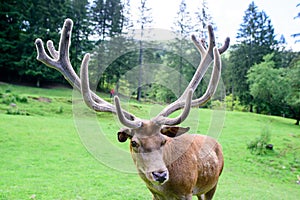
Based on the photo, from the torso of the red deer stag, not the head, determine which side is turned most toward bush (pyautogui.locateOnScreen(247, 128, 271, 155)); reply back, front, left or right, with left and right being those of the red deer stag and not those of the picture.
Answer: back

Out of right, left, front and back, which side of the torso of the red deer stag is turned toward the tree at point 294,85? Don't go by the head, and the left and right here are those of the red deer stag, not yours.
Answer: back

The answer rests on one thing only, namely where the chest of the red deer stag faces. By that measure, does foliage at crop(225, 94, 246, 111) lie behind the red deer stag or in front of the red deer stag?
behind

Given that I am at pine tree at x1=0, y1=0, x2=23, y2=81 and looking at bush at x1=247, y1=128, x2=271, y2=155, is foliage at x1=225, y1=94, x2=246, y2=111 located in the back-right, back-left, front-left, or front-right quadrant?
front-left

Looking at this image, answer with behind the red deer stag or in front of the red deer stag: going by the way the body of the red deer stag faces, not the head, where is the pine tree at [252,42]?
behind

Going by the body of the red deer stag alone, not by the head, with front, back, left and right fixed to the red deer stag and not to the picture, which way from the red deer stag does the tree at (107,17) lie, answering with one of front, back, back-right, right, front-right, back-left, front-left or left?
back-right

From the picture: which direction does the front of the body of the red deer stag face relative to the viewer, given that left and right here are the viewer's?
facing the viewer and to the left of the viewer

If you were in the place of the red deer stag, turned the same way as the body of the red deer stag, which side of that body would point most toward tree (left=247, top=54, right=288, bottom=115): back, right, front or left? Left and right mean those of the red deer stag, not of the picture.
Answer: back

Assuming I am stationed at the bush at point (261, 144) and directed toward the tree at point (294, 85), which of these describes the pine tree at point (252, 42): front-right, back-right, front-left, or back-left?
front-left
